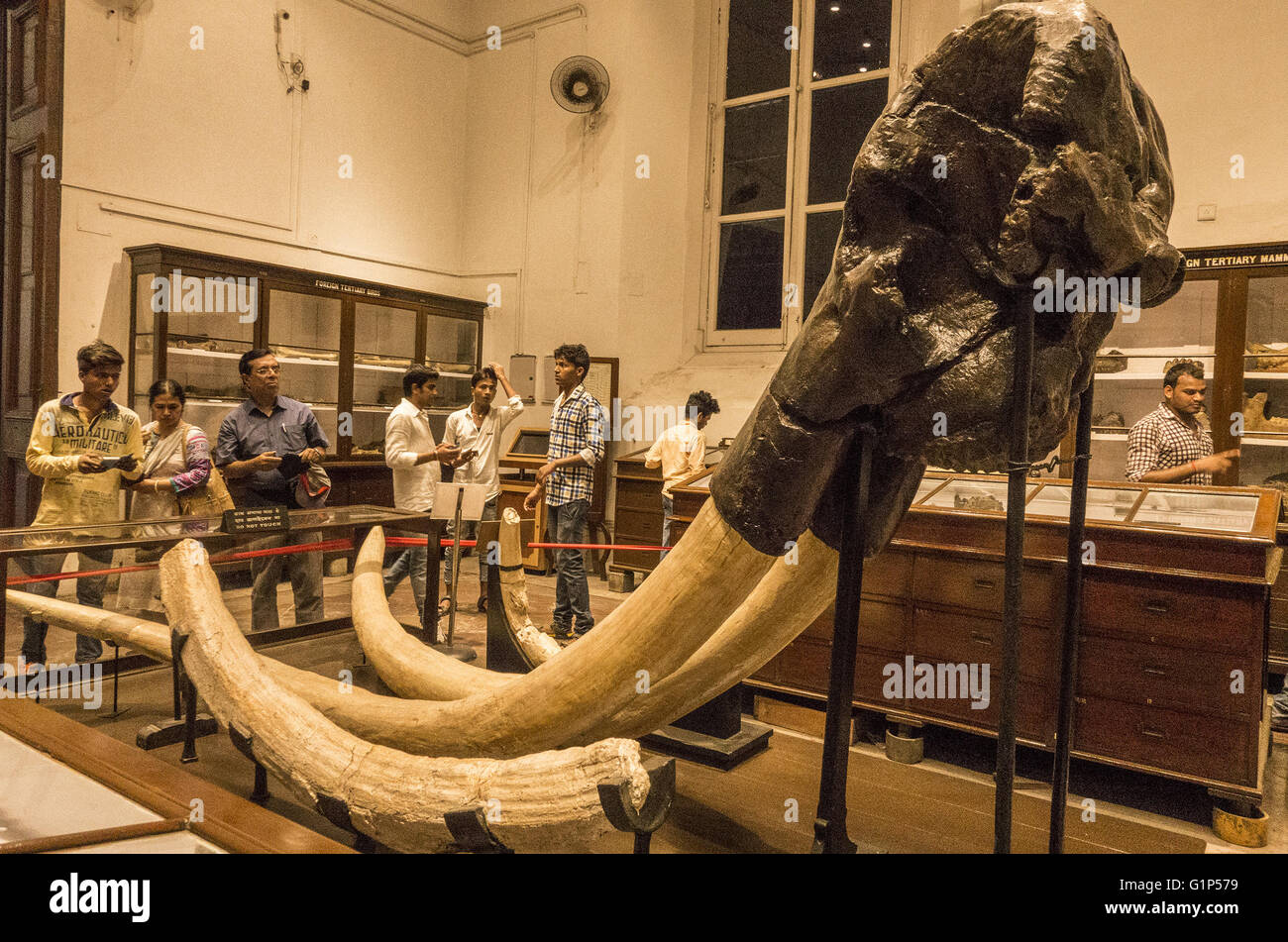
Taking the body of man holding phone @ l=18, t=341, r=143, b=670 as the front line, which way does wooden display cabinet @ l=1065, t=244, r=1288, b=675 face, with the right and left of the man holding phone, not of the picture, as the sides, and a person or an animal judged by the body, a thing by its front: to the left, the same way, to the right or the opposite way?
to the right

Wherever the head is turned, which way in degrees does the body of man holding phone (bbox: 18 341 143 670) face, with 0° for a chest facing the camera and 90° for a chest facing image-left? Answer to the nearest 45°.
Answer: approximately 315°

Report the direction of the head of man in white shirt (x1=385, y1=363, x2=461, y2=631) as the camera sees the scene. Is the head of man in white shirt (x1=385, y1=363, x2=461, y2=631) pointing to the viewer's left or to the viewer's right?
to the viewer's right

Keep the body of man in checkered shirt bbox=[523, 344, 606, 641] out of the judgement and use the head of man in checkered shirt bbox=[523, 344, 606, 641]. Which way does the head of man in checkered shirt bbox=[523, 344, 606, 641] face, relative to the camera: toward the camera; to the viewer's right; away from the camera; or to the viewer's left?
to the viewer's left

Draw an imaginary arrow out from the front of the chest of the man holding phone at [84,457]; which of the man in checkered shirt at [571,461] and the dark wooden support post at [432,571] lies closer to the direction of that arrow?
the dark wooden support post

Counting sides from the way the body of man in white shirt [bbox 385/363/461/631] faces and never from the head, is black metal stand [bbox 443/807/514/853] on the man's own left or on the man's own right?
on the man's own right

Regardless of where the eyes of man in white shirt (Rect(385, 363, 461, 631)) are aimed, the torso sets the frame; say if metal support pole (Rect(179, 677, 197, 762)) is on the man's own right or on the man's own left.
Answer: on the man's own right

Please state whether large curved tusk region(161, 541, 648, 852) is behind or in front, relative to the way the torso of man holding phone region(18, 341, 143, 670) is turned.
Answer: in front
